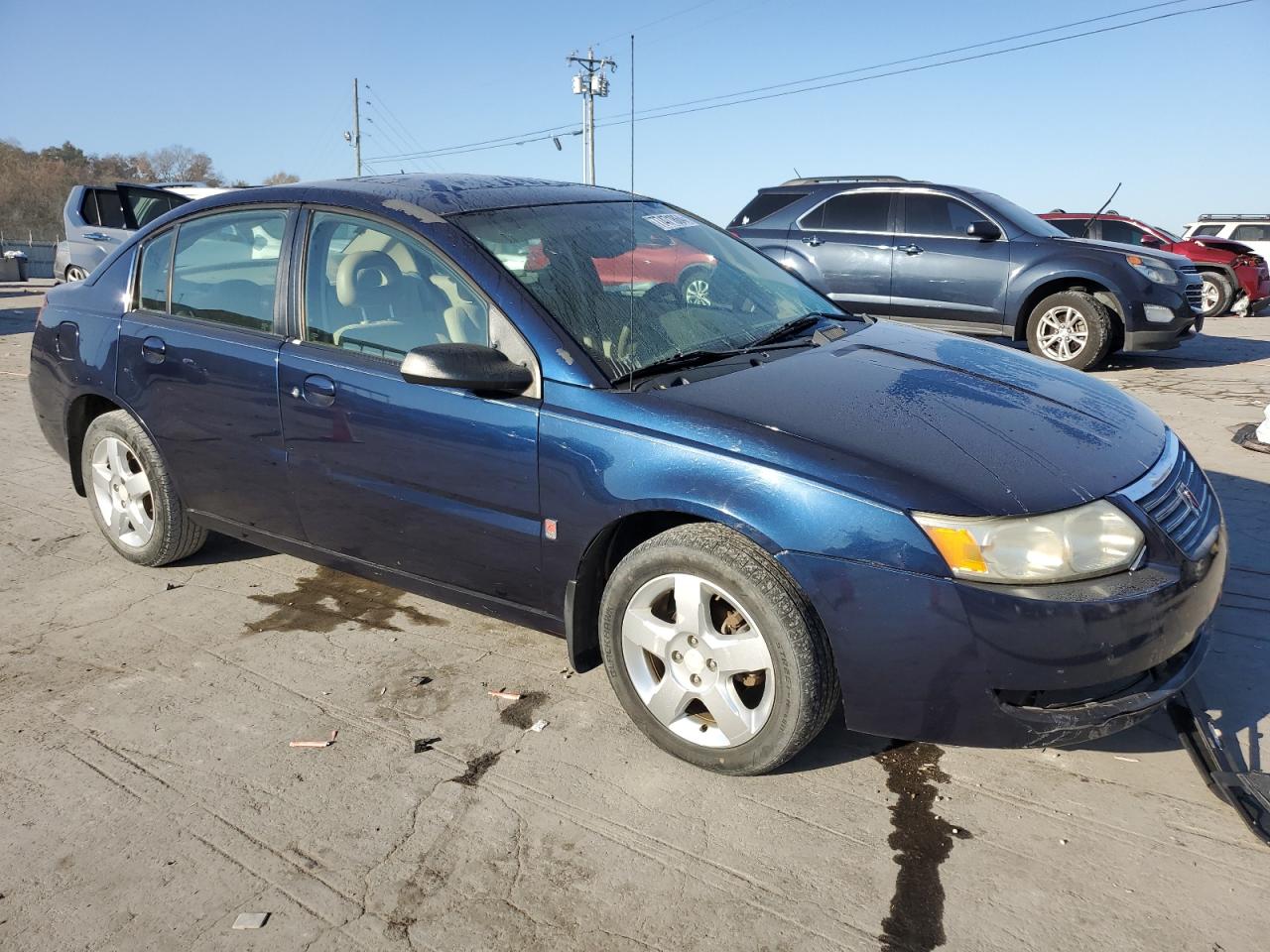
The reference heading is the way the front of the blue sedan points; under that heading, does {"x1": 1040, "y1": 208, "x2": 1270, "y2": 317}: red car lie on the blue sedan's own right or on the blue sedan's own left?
on the blue sedan's own left

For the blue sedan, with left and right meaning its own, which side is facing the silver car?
back

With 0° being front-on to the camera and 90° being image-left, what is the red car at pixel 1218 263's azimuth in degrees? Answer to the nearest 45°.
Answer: approximately 315°

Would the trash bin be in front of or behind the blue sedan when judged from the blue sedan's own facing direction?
behind

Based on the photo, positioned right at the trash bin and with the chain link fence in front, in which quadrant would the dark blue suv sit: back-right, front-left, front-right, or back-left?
back-right

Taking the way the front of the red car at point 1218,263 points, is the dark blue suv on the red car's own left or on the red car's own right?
on the red car's own right

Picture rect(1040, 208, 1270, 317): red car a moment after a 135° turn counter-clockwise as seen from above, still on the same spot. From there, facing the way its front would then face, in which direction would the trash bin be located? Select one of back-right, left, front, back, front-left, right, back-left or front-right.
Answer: left
